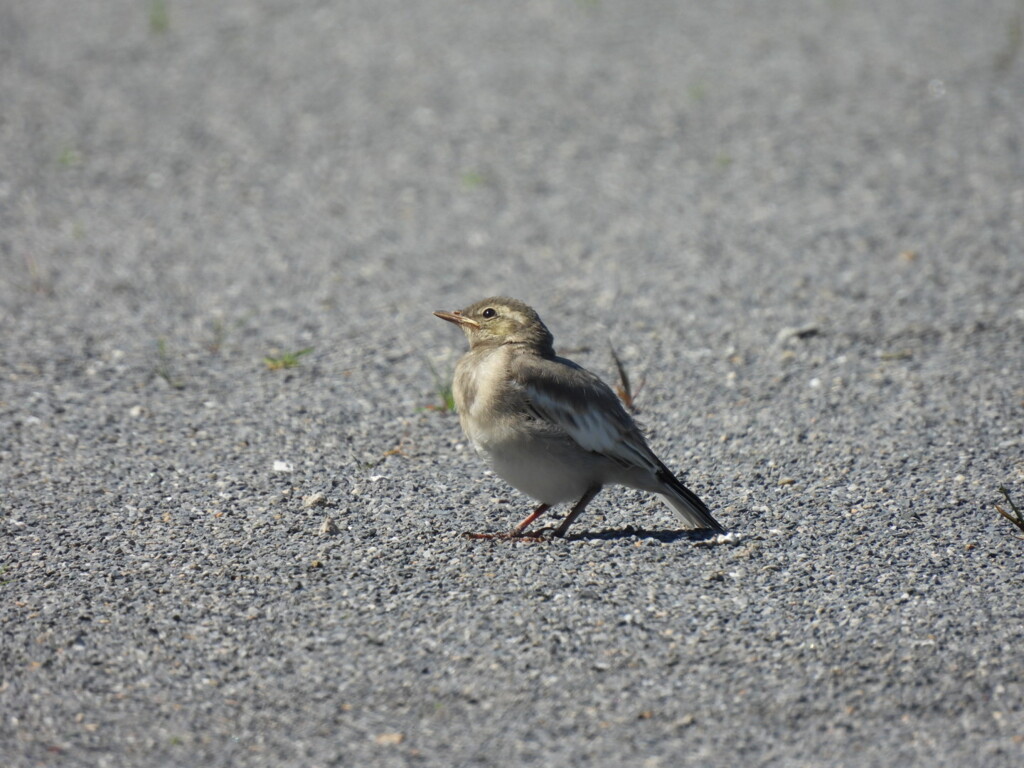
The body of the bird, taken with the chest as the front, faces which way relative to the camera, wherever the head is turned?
to the viewer's left
